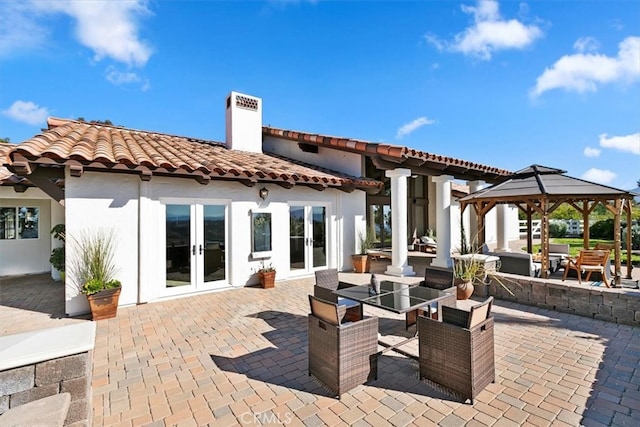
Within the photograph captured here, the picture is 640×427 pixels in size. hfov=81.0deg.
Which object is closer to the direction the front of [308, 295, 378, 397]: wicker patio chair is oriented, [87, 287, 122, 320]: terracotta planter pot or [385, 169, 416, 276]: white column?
the white column

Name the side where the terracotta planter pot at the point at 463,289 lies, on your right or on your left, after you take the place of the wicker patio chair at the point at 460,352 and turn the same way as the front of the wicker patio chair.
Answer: on your right

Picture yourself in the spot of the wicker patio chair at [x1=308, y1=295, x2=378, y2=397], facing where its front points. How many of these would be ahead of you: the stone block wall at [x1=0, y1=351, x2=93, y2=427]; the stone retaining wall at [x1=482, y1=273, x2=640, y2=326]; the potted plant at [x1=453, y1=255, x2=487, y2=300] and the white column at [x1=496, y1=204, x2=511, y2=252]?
3

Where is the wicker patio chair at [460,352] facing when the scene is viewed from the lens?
facing away from the viewer and to the left of the viewer

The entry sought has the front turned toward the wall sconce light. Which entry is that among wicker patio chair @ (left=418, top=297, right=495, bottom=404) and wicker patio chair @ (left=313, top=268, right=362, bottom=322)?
wicker patio chair @ (left=418, top=297, right=495, bottom=404)

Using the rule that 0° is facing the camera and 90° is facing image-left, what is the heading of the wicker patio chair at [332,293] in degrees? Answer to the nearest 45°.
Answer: approximately 315°

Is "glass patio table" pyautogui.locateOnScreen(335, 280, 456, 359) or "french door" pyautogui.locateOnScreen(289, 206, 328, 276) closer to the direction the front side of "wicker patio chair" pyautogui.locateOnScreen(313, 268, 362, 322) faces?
the glass patio table

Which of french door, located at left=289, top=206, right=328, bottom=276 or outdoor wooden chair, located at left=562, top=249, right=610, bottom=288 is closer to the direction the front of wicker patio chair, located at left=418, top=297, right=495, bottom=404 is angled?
the french door

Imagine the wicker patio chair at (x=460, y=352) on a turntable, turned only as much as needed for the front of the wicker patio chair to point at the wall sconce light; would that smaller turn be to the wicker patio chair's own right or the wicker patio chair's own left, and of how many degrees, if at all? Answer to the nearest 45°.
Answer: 0° — it already faces it

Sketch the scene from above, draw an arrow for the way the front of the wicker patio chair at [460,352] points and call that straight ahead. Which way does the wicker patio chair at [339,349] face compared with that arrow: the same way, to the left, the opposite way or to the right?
to the right

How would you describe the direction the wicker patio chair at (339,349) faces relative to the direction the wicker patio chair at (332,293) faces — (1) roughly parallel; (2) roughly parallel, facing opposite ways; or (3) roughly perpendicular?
roughly perpendicular

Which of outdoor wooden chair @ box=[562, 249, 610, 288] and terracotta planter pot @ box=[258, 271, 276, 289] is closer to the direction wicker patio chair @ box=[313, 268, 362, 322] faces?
the outdoor wooden chair

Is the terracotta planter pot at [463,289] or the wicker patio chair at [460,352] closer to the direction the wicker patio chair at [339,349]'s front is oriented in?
the terracotta planter pot

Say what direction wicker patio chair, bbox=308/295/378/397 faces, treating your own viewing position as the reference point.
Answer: facing away from the viewer and to the right of the viewer
